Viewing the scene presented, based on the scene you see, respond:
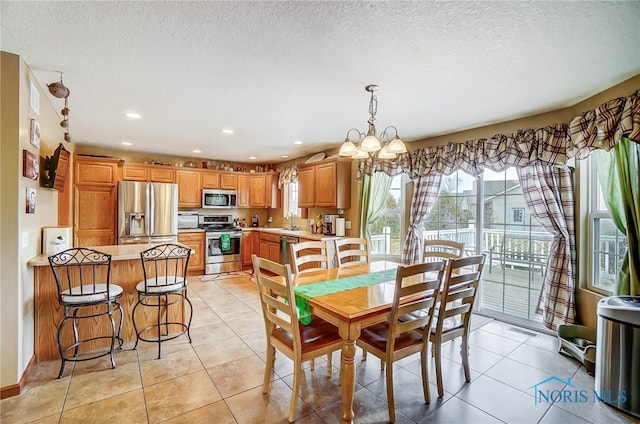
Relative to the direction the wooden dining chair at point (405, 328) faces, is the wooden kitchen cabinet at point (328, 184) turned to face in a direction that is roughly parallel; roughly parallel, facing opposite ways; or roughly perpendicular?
roughly perpendicular

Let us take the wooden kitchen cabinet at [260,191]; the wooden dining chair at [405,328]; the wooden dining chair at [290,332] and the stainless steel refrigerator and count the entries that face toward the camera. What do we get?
2

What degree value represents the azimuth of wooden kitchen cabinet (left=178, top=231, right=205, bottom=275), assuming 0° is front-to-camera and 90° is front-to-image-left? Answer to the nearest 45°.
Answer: approximately 0°

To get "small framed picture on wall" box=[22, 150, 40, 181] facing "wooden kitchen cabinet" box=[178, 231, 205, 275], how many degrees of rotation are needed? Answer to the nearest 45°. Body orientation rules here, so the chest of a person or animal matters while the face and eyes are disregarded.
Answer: approximately 90° to its left

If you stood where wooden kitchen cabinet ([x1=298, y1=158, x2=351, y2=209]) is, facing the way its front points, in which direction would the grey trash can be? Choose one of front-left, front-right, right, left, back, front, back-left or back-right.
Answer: left

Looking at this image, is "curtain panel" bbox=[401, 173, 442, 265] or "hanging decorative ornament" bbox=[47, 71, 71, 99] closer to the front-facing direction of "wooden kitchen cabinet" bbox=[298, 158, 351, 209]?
the hanging decorative ornament

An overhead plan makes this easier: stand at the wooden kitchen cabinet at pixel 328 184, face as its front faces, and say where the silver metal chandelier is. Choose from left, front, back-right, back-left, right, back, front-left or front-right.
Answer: front-left

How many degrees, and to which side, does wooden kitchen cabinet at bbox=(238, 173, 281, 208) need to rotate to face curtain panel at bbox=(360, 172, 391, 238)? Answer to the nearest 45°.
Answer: approximately 45° to its left

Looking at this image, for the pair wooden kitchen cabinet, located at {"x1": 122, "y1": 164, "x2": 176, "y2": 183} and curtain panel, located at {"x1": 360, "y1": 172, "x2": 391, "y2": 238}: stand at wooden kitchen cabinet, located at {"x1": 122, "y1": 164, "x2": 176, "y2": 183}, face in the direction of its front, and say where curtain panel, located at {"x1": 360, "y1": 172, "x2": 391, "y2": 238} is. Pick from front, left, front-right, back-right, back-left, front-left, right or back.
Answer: front-left

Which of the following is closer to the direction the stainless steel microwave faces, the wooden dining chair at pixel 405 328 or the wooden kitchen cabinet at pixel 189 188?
the wooden dining chair
